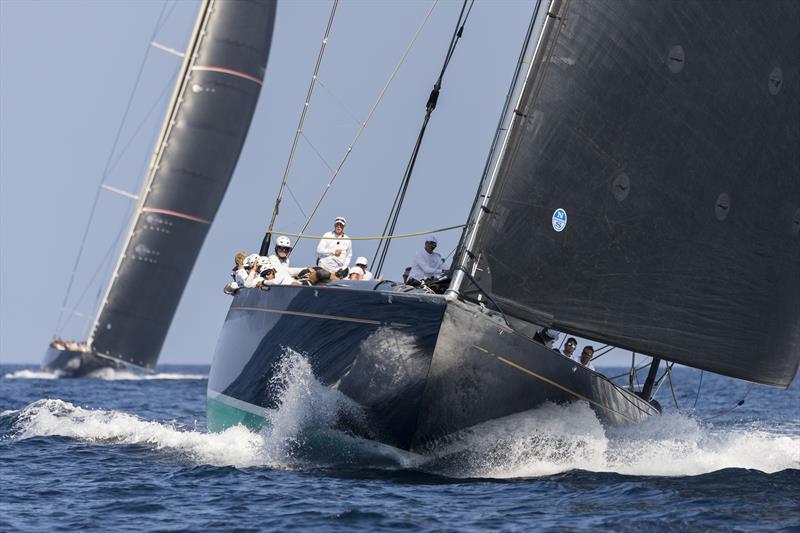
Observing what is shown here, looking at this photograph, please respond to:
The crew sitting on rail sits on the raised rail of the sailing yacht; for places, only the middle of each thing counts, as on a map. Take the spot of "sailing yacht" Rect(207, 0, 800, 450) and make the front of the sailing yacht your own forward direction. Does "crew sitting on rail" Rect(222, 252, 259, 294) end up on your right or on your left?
on your right

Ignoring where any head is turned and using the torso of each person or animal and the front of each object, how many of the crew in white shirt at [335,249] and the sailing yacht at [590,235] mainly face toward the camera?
2

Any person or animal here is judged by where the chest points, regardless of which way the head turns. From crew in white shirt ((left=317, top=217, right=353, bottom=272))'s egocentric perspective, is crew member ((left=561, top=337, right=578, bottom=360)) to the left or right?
on their left

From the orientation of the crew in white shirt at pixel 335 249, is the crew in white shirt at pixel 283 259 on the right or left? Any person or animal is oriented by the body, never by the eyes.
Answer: on their right
